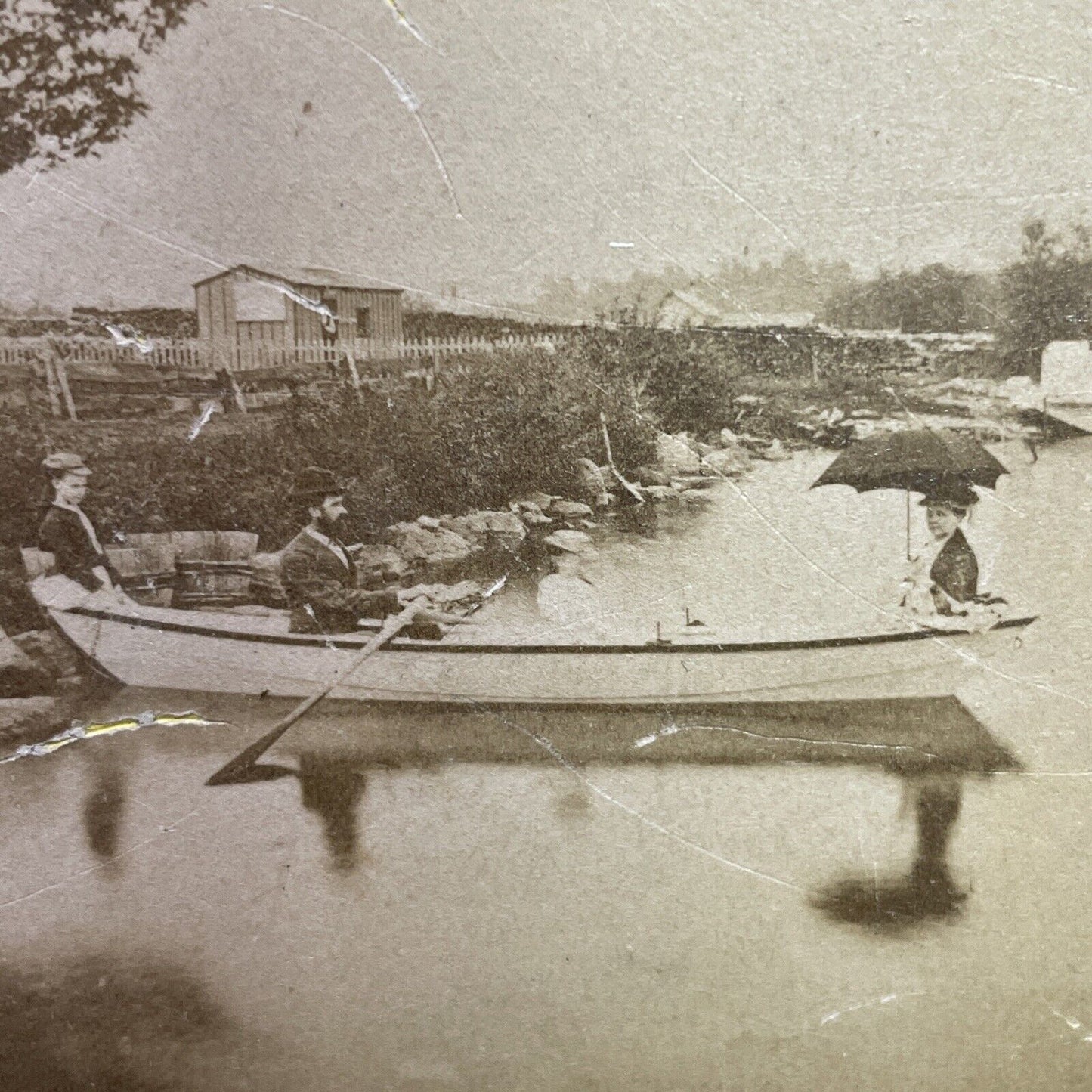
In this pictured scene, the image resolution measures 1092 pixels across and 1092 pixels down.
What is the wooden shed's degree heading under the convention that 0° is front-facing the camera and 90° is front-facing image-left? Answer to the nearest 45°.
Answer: approximately 315°

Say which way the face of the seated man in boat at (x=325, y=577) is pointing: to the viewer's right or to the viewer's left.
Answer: to the viewer's right

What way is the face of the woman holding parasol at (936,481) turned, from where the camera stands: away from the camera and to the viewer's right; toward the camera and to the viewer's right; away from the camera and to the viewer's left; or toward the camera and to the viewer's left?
toward the camera and to the viewer's left

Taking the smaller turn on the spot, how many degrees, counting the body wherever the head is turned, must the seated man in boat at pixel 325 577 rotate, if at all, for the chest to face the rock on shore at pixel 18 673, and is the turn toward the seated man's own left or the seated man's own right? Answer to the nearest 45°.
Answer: approximately 180°

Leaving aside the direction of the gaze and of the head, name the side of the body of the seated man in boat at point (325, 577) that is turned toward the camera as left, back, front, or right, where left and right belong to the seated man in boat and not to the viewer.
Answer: right

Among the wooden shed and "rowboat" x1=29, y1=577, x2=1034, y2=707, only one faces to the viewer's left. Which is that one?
the rowboat

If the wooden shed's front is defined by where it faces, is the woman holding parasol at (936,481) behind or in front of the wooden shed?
in front

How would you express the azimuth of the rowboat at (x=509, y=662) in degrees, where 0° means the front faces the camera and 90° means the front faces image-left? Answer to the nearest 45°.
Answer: approximately 90°

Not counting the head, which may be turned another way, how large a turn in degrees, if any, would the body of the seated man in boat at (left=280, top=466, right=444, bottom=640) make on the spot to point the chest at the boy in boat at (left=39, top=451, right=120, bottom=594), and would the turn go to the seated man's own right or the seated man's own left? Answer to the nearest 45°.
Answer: approximately 180°
